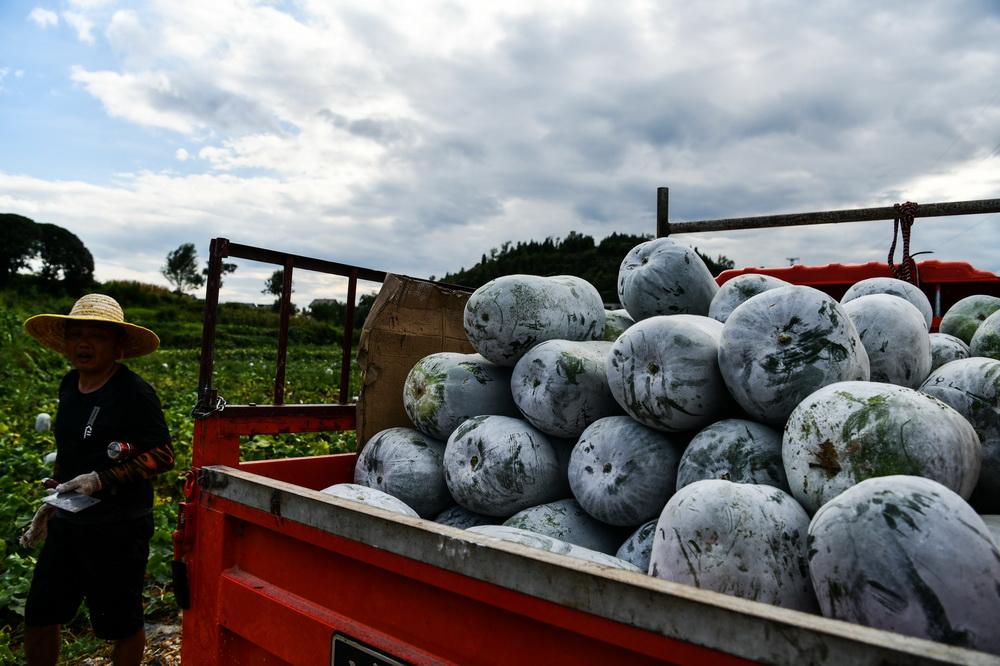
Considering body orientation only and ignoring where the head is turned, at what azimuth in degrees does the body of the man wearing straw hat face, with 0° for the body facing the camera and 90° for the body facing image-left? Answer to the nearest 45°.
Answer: approximately 45°

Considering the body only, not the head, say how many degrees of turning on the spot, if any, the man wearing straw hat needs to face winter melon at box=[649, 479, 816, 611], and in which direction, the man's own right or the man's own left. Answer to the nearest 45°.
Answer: approximately 90° to the man's own left

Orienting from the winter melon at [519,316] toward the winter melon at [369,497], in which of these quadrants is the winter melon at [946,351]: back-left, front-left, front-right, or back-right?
back-left

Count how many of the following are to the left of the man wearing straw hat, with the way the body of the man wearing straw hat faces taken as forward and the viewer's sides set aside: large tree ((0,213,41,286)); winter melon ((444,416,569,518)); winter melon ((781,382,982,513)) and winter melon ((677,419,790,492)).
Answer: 3

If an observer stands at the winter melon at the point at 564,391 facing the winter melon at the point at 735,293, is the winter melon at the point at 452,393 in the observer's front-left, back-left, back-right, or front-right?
back-left

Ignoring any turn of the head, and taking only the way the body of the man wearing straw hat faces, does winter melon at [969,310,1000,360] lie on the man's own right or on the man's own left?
on the man's own left

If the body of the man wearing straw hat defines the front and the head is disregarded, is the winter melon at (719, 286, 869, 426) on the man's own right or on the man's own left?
on the man's own left

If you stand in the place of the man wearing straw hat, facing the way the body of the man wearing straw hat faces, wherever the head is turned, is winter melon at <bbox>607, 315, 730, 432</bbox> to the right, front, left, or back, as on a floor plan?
left

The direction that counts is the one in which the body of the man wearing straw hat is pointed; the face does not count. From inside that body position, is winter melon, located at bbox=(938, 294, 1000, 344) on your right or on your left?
on your left

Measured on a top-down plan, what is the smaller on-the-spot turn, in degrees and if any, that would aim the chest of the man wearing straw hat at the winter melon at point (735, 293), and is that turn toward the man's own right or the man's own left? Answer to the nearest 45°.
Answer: approximately 90° to the man's own left

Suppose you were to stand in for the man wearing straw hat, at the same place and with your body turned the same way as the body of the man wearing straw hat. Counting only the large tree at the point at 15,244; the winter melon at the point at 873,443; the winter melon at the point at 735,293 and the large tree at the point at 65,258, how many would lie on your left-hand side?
2

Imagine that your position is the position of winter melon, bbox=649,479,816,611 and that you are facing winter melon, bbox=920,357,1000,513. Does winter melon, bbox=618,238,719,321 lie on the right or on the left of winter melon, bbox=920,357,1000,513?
left

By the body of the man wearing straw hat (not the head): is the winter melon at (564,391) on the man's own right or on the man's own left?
on the man's own left

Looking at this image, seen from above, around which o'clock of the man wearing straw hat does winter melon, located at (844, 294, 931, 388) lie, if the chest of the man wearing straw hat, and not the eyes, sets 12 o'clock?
The winter melon is roughly at 9 o'clock from the man wearing straw hat.
